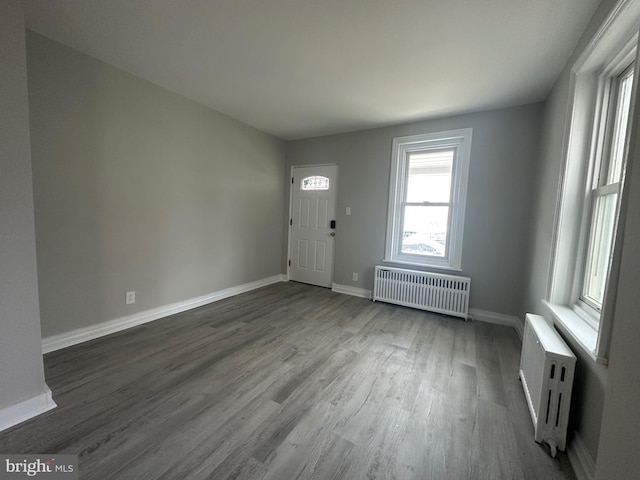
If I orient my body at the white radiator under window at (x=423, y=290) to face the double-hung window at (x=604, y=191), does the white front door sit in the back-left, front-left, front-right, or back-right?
back-right

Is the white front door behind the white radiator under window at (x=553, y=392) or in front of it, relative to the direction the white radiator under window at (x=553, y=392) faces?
in front

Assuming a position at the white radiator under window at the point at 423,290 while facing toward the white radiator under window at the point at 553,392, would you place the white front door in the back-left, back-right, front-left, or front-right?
back-right

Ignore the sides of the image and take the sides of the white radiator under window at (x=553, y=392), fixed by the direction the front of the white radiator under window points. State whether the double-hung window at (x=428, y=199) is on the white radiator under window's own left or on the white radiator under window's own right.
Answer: on the white radiator under window's own right

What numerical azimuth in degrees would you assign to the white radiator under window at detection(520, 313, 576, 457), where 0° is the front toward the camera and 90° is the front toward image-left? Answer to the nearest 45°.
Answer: approximately 90°

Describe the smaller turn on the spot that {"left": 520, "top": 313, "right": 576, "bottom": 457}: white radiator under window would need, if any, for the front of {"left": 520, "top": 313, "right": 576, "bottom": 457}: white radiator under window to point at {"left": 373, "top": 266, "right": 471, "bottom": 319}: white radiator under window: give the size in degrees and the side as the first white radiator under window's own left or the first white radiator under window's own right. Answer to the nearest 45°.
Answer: approximately 45° to the first white radiator under window's own right
